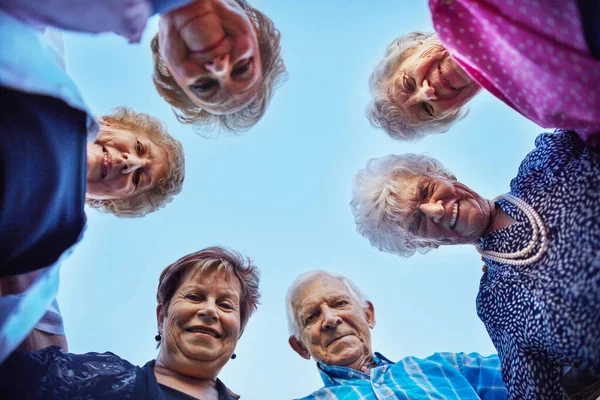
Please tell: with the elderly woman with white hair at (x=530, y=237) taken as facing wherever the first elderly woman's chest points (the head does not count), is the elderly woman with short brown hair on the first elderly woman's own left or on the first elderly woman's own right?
on the first elderly woman's own right

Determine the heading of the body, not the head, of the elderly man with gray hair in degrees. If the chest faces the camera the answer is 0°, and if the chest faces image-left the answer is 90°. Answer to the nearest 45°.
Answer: approximately 0°

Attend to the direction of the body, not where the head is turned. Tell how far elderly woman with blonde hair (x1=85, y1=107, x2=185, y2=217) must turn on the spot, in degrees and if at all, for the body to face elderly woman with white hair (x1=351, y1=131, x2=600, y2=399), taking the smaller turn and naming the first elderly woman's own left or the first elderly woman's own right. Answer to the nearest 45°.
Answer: approximately 45° to the first elderly woman's own left

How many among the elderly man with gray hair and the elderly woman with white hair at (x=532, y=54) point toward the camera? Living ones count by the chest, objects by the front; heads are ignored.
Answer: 2

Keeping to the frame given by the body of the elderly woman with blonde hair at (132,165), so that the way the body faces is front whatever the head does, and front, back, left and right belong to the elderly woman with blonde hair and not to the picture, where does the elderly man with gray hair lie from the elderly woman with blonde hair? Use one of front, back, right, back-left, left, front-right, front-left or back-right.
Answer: left

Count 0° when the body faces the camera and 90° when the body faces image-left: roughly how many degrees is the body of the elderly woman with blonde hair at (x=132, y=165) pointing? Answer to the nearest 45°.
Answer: approximately 0°
